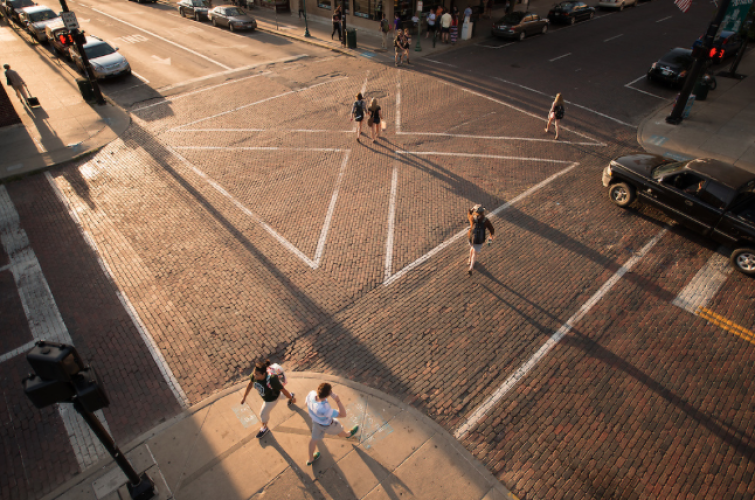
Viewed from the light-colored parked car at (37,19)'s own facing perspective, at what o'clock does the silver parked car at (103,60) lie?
The silver parked car is roughly at 1 o'clock from the light-colored parked car.

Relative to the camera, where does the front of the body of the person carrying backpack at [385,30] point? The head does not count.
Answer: away from the camera

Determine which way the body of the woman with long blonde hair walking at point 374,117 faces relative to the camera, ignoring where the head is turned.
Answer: away from the camera

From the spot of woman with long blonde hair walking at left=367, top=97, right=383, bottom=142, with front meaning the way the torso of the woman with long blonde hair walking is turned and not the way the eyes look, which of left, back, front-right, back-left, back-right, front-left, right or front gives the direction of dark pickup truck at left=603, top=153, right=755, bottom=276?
back-right

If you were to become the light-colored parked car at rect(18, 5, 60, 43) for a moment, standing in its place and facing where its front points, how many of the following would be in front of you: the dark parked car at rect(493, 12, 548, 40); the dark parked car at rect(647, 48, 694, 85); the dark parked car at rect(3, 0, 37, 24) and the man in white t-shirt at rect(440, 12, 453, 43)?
3

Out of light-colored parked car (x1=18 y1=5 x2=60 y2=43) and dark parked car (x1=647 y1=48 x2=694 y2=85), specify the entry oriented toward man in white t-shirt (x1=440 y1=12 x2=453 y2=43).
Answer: light-colored parked car (x1=18 y1=5 x2=60 y2=43)

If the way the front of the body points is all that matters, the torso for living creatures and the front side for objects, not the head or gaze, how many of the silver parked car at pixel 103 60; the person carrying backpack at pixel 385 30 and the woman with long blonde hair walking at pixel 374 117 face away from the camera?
2

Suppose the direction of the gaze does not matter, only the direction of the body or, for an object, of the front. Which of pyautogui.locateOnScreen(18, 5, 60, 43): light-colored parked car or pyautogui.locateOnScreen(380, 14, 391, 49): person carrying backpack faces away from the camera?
the person carrying backpack

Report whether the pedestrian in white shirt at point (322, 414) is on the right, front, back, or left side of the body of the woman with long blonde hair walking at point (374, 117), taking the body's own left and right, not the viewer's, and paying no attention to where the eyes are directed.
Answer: back
